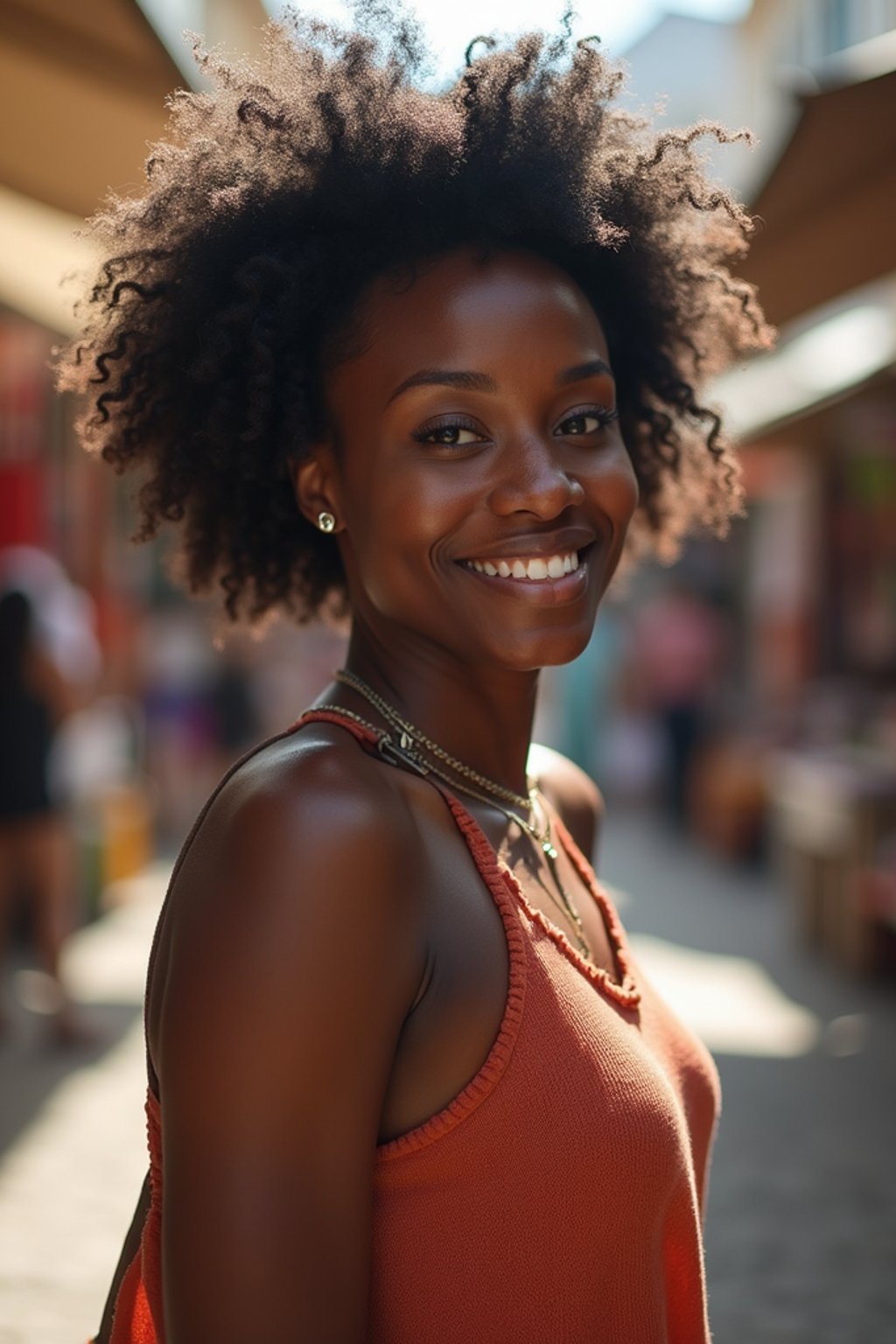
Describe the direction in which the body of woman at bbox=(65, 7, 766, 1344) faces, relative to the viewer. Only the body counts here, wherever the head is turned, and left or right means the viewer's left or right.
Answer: facing the viewer and to the right of the viewer

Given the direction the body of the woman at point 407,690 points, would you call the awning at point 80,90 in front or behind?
behind

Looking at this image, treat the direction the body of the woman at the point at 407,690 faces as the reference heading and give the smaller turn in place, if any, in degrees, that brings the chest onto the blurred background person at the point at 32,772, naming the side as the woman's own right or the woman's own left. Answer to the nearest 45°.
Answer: approximately 135° to the woman's own left

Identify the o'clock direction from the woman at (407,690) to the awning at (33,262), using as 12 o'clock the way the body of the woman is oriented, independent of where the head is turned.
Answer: The awning is roughly at 7 o'clock from the woman.

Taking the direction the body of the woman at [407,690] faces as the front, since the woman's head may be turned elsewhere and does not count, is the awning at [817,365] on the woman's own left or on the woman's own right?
on the woman's own left

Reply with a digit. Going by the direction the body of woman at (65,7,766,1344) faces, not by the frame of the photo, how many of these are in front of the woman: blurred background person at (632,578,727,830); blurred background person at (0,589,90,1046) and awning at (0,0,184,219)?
0

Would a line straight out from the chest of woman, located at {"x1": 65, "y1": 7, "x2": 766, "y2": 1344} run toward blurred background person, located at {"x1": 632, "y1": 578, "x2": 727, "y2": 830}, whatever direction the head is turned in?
no
